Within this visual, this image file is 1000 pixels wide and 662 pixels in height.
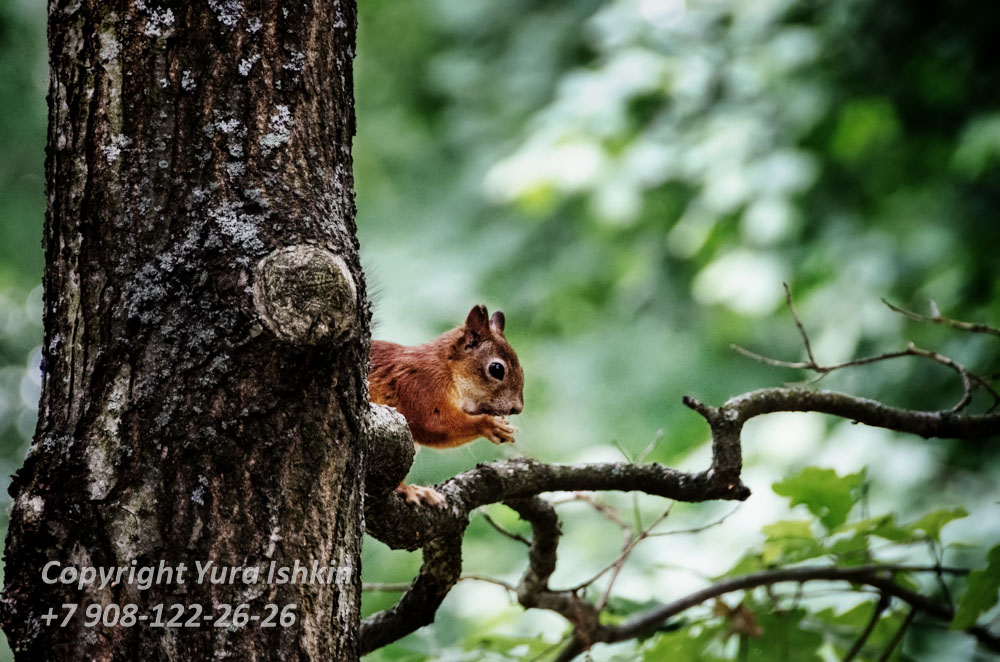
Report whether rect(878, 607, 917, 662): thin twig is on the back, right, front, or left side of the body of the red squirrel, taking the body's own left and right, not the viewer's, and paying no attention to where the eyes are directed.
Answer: front

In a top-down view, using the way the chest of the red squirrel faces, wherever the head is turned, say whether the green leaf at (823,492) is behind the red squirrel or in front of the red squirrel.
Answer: in front

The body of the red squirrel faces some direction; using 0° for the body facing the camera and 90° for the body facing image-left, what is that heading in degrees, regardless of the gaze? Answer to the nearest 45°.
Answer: approximately 270°

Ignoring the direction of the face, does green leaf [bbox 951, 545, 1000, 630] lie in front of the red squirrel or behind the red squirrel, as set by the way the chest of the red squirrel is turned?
in front
